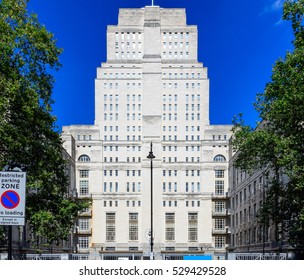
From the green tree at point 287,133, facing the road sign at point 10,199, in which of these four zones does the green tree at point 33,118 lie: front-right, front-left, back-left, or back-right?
front-right

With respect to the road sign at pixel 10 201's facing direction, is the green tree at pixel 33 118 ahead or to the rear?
to the rear

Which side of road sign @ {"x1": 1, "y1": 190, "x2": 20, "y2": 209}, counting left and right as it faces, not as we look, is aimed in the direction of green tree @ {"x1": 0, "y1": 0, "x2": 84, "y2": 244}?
back

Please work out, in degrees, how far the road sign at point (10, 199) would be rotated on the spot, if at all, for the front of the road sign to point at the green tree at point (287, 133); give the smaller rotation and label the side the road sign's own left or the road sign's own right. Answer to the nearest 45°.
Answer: approximately 135° to the road sign's own left

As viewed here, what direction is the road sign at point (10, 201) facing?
toward the camera
